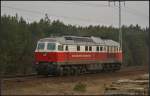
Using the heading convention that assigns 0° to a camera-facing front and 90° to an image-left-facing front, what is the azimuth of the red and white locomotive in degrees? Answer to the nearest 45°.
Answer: approximately 45°
